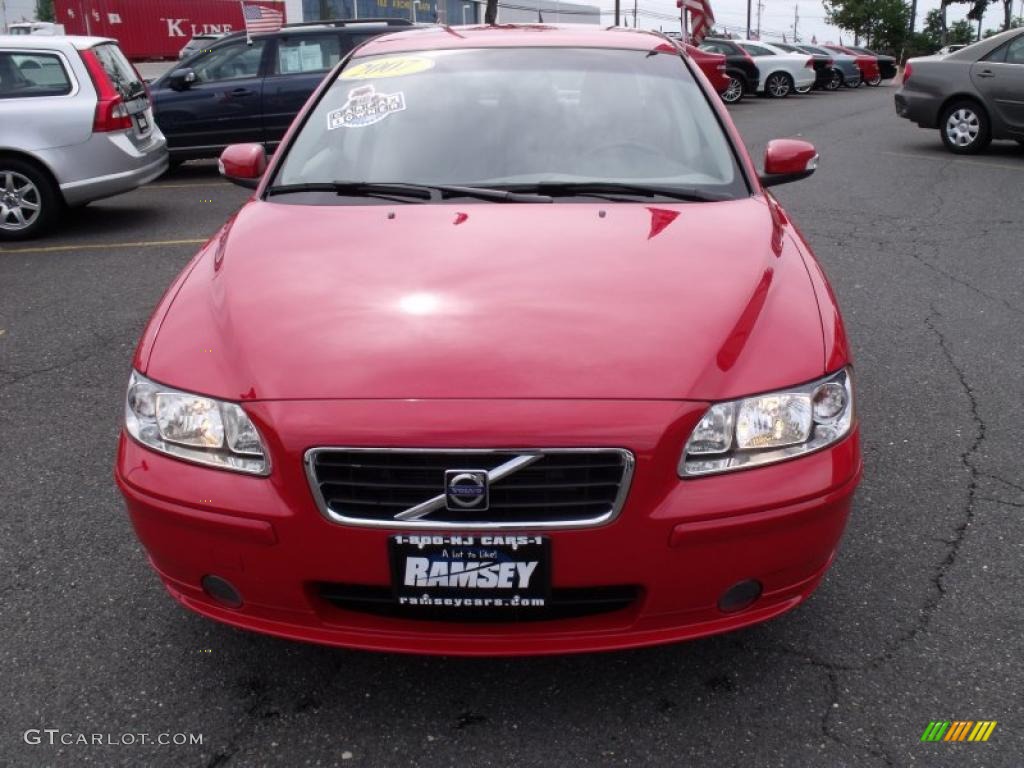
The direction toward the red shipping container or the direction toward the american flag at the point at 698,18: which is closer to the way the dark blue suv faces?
the red shipping container

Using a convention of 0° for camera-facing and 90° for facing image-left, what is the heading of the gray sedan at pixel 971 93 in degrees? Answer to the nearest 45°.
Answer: approximately 270°

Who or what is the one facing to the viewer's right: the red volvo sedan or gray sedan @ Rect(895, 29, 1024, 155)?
the gray sedan

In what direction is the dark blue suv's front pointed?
to the viewer's left

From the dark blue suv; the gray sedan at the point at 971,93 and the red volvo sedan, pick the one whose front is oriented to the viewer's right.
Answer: the gray sedan

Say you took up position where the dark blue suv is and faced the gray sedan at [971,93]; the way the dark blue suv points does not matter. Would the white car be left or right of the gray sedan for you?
left

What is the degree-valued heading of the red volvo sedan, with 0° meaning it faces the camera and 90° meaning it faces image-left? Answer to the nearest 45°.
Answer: approximately 0°
